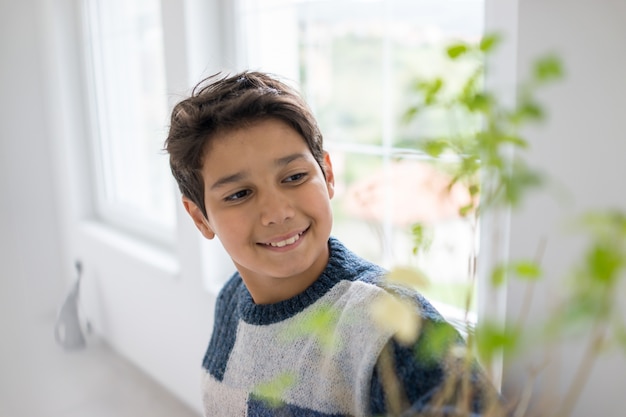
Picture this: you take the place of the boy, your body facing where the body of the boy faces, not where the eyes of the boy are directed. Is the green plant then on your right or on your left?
on your left

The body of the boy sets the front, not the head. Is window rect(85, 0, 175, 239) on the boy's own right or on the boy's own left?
on the boy's own right

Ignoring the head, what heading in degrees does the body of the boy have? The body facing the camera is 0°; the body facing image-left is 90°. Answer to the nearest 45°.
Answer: approximately 45°

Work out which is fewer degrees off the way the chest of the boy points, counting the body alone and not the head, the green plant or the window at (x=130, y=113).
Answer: the green plant
